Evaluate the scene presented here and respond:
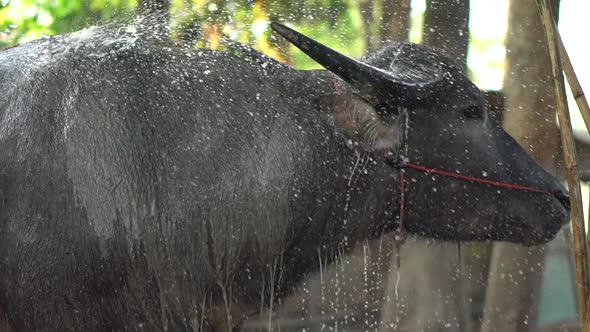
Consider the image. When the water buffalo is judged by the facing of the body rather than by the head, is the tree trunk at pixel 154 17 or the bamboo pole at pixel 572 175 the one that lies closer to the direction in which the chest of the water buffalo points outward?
the bamboo pole

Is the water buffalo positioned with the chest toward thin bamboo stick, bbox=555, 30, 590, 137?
yes

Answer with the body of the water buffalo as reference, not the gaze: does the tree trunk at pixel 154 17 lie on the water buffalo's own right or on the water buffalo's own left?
on the water buffalo's own left

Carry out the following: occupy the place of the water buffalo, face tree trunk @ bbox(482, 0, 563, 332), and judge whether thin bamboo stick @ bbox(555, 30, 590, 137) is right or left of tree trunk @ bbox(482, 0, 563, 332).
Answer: right

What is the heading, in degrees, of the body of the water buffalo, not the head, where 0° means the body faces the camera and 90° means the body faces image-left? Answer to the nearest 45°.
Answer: approximately 270°

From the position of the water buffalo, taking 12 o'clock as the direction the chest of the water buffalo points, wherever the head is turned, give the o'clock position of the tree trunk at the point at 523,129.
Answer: The tree trunk is roughly at 11 o'clock from the water buffalo.

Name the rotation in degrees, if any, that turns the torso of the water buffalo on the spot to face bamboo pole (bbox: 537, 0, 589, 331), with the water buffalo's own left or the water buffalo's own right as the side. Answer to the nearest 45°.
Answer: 0° — it already faces it
